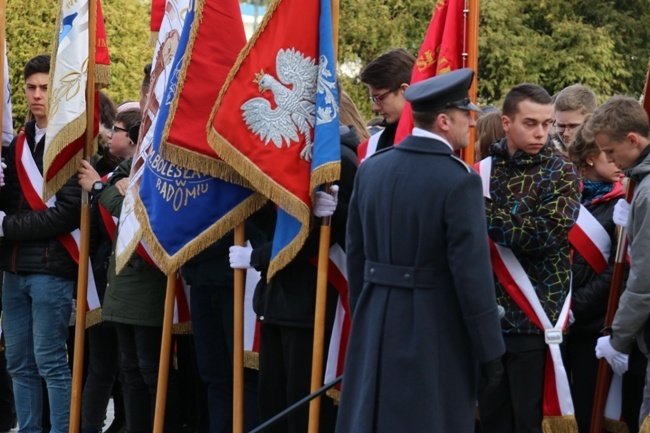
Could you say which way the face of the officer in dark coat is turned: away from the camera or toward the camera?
away from the camera

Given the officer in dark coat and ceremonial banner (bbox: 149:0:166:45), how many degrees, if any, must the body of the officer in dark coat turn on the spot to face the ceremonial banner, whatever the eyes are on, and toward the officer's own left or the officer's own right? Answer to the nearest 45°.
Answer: approximately 90° to the officer's own left

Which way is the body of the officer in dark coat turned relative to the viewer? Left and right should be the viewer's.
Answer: facing away from the viewer and to the right of the viewer

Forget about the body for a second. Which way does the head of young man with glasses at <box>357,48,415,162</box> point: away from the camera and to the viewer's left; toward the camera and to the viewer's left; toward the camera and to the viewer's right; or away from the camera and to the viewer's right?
toward the camera and to the viewer's left

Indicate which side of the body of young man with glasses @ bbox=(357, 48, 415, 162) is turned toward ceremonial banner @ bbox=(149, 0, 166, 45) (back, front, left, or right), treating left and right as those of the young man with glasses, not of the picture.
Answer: right

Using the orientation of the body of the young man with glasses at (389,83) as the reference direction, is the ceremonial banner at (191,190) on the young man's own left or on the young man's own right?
on the young man's own right

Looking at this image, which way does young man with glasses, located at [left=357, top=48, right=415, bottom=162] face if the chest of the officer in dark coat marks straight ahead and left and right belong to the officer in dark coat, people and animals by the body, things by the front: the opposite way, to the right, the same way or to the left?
the opposite way

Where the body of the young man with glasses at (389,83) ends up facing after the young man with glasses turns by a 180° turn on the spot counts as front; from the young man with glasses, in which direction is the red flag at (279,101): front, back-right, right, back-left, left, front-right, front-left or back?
back-left

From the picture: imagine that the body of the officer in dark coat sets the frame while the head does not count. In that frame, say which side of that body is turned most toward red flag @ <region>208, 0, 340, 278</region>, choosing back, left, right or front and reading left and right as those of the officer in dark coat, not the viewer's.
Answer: left

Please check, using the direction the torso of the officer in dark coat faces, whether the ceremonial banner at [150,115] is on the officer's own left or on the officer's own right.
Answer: on the officer's own left
